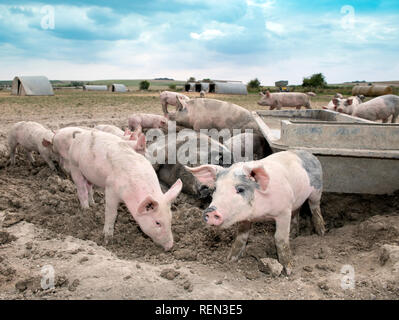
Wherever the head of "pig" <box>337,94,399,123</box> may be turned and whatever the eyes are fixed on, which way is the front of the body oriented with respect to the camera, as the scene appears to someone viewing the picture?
to the viewer's left

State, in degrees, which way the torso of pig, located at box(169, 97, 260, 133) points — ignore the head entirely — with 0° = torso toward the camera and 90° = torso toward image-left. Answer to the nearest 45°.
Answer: approximately 90°

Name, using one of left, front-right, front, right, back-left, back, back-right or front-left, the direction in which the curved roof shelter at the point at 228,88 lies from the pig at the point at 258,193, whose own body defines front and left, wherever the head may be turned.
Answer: back-right

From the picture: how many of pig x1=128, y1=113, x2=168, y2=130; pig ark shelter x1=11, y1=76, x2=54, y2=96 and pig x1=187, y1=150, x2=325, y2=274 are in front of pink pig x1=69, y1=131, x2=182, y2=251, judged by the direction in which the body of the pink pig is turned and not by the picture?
1

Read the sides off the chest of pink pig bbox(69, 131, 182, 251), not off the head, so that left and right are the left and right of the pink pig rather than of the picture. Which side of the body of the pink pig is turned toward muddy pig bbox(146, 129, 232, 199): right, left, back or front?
left

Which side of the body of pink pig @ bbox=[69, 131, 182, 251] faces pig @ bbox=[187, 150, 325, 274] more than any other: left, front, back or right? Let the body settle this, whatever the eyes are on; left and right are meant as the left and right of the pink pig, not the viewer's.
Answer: front

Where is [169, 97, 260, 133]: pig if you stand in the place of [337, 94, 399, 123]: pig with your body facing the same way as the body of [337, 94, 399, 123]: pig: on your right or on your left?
on your left
